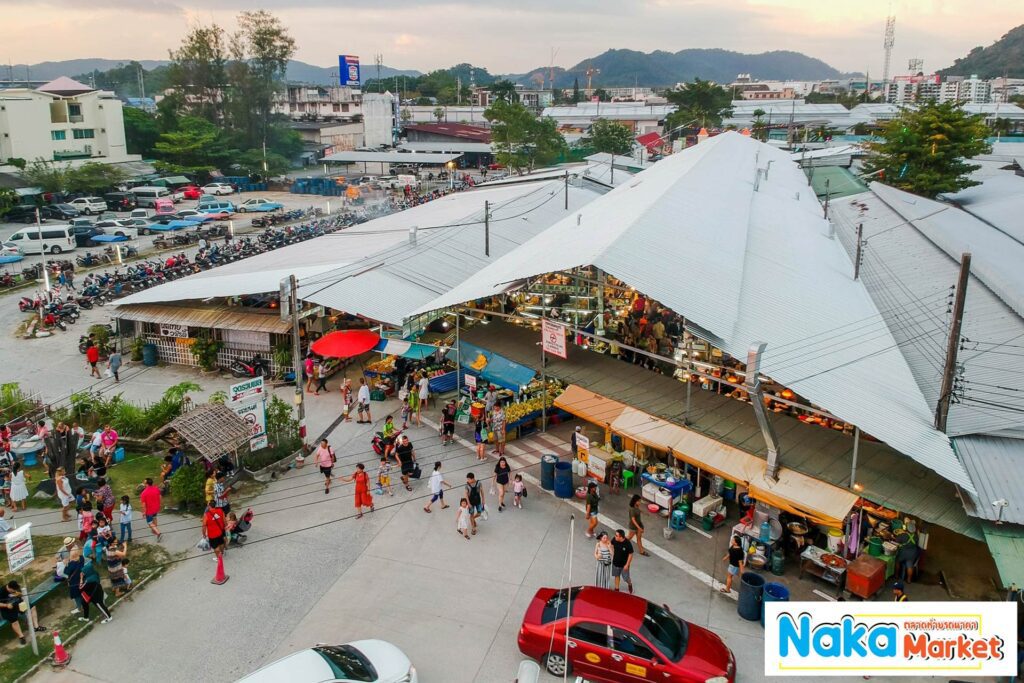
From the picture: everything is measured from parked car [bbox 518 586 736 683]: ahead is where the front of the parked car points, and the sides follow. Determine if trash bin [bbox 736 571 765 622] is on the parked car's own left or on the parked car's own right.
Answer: on the parked car's own left

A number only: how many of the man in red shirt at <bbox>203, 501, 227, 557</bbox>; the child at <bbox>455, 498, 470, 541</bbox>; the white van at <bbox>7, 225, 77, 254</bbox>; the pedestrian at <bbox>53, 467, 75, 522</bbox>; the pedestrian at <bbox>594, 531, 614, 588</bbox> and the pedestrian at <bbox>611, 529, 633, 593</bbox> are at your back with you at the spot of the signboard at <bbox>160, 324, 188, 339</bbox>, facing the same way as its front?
1

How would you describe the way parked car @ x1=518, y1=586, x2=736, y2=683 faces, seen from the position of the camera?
facing the viewer and to the right of the viewer

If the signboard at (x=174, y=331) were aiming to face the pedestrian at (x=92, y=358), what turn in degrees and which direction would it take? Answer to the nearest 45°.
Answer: approximately 90° to its right

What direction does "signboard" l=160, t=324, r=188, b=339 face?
toward the camera

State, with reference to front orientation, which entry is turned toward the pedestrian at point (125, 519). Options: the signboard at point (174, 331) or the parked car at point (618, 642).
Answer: the signboard

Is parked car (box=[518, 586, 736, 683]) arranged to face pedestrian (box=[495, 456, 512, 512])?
no

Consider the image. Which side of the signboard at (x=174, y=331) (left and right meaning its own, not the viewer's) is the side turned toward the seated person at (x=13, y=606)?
front

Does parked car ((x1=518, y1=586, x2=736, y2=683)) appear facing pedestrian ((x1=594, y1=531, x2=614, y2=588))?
no

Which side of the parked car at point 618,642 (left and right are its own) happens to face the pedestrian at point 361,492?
back

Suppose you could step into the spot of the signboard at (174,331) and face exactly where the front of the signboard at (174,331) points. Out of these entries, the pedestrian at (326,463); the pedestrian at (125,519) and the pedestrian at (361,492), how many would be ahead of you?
3

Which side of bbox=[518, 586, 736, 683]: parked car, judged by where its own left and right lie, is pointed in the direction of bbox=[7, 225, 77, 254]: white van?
back

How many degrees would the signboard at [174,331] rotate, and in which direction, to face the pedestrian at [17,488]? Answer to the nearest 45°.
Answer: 0° — it already faces them

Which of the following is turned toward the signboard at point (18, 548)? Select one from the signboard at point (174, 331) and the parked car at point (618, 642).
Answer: the signboard at point (174, 331)

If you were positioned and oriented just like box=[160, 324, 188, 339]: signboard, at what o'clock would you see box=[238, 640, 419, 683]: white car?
The white car is roughly at 12 o'clock from the signboard.

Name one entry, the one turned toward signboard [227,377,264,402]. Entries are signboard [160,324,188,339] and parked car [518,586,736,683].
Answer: signboard [160,324,188,339]

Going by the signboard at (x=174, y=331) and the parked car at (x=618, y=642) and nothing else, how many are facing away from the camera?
0

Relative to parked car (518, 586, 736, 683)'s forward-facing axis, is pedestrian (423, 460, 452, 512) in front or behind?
behind
